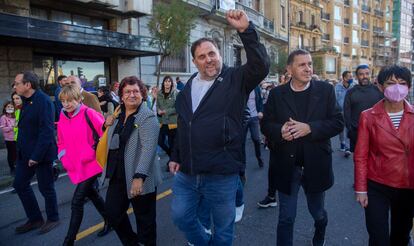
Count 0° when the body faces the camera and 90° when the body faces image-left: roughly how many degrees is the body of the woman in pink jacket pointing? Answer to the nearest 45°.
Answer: approximately 45°

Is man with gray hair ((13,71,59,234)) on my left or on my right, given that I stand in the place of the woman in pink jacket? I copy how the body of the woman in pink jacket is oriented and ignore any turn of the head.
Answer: on my right

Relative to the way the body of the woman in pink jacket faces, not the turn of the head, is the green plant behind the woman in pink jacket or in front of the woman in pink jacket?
behind
